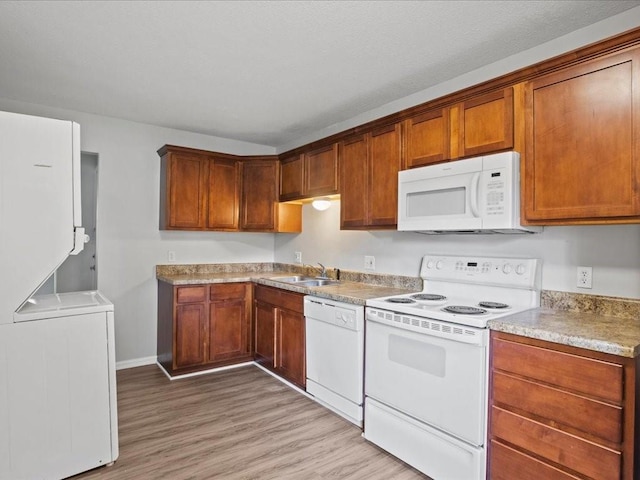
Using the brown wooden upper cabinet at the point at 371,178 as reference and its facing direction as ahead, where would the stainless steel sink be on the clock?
The stainless steel sink is roughly at 3 o'clock from the brown wooden upper cabinet.

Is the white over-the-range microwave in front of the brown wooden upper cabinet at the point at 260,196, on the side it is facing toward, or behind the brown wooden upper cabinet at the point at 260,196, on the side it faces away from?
in front

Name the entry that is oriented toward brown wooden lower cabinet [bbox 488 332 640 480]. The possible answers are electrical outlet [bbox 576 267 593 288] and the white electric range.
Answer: the electrical outlet

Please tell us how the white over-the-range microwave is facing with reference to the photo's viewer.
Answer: facing the viewer and to the left of the viewer

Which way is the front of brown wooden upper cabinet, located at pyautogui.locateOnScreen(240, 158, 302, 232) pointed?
toward the camera

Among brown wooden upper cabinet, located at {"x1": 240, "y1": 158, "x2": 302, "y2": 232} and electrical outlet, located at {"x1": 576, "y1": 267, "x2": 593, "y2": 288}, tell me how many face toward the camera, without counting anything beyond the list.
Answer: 2

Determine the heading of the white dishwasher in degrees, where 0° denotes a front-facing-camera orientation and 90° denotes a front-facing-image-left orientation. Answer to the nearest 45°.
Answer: approximately 45°

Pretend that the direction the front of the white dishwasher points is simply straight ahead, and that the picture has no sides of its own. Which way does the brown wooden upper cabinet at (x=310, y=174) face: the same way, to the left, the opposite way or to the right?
the same way

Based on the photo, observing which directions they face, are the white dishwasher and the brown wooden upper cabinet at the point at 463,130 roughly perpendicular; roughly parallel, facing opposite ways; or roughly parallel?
roughly parallel

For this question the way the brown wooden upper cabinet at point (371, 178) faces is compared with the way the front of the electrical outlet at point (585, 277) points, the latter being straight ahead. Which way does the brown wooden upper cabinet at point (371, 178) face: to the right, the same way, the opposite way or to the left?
the same way

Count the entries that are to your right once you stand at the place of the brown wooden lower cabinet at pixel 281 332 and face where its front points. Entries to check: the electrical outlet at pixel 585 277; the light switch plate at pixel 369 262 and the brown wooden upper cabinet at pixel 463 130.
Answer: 0

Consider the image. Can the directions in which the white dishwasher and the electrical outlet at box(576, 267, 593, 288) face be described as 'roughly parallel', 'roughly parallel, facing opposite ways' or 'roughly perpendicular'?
roughly parallel

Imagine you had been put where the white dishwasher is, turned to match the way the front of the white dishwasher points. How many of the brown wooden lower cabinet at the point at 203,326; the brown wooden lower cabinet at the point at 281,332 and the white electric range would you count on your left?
1
